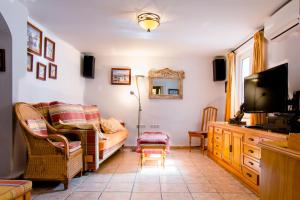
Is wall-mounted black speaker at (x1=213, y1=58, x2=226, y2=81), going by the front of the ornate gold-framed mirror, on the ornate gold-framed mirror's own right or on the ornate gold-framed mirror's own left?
on the ornate gold-framed mirror's own left

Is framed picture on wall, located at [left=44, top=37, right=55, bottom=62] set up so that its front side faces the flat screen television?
yes

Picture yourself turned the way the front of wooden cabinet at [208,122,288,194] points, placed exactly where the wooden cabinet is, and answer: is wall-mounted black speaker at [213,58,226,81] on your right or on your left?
on your right

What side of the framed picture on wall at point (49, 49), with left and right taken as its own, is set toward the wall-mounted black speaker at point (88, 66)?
left

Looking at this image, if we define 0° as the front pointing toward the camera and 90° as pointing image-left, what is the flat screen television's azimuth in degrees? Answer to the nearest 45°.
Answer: approximately 45°

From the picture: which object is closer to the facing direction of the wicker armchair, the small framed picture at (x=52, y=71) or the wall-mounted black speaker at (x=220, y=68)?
the wall-mounted black speaker

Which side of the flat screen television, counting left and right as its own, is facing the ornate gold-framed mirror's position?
right
